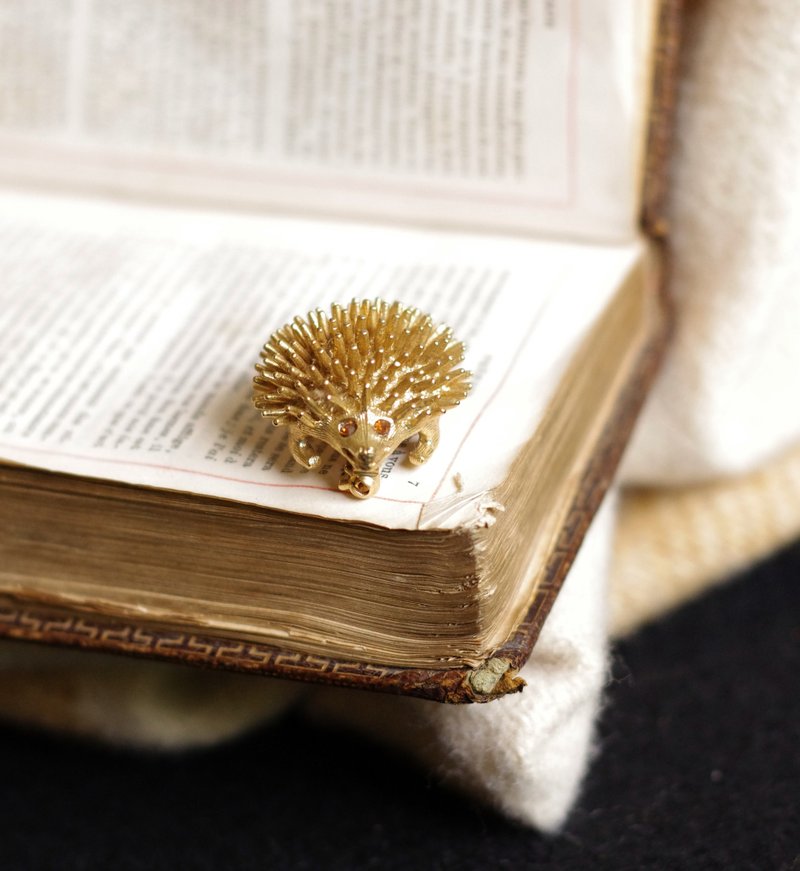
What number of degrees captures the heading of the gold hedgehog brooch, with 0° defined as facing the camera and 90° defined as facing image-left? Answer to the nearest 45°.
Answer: approximately 0°
